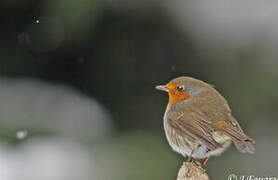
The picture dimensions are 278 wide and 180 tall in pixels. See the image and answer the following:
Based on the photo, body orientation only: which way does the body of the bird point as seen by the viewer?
to the viewer's left
